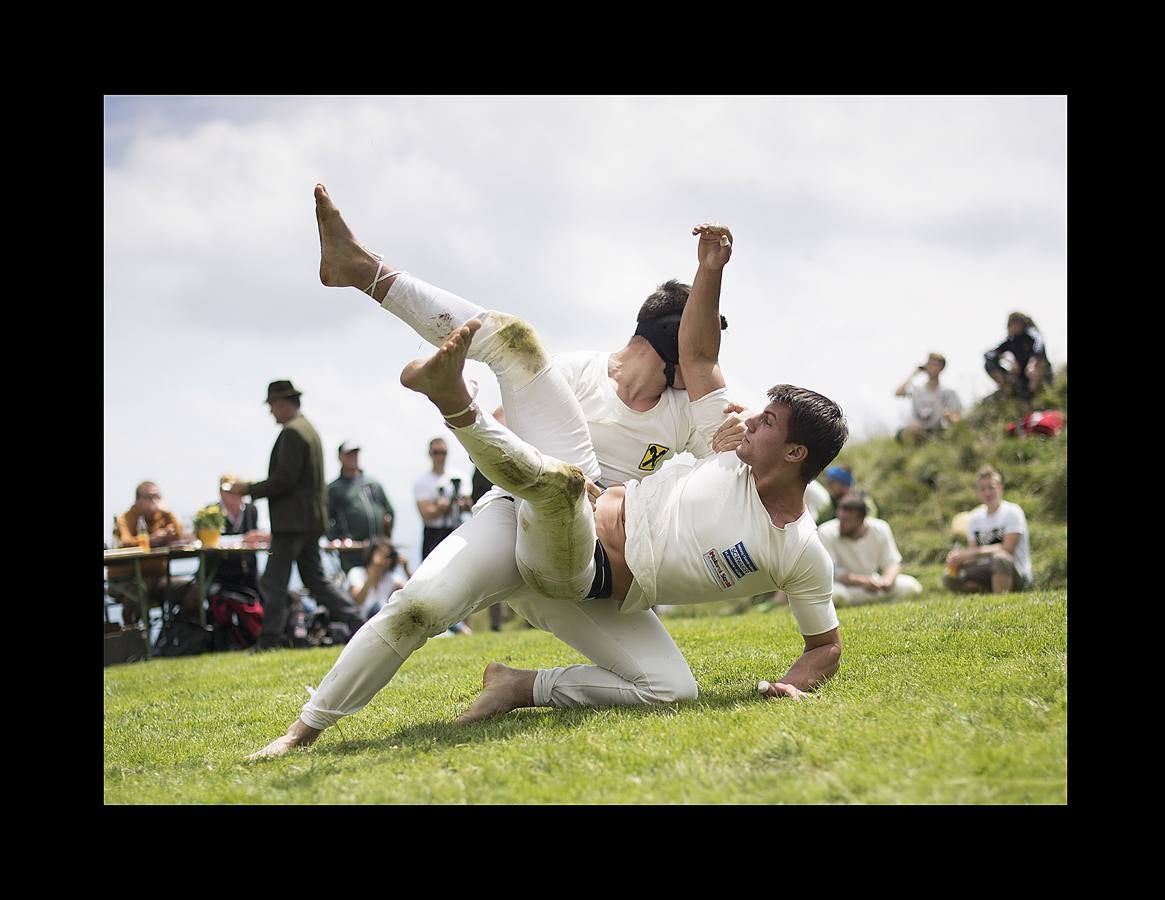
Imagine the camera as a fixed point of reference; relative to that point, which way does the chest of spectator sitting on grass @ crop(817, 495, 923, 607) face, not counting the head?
toward the camera

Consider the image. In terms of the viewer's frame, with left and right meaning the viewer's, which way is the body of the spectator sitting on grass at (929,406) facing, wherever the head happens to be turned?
facing the viewer and to the left of the viewer

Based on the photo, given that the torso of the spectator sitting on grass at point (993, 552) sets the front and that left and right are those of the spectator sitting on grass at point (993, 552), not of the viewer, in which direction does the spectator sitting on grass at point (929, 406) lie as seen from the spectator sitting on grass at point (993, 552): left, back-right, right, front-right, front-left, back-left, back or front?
back-right

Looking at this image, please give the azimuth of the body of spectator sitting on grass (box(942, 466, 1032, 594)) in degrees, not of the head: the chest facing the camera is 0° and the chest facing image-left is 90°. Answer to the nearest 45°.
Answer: approximately 45°

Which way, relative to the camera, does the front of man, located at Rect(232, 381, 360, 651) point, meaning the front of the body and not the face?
to the viewer's left

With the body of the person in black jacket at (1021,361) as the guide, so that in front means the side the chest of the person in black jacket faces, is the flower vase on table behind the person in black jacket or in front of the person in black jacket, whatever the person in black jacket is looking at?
in front

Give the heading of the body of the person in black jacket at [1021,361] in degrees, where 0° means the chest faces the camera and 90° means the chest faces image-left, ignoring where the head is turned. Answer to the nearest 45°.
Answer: approximately 45°

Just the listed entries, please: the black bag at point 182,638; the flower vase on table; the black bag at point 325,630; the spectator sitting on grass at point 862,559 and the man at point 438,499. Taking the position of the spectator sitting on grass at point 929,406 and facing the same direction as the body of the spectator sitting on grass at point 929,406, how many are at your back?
0

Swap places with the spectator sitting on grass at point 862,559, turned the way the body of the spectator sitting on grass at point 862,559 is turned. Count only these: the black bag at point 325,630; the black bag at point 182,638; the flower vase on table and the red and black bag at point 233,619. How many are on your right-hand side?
4

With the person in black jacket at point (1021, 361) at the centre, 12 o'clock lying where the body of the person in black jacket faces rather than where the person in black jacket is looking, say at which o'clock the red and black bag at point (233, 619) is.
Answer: The red and black bag is roughly at 12 o'clock from the person in black jacket.

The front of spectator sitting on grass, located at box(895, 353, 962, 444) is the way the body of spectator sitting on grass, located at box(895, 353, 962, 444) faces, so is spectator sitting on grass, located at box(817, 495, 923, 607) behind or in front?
in front

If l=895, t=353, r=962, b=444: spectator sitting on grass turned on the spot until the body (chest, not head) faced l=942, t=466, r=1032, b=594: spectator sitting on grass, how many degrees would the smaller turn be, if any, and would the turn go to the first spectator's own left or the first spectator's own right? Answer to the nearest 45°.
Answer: approximately 45° to the first spectator's own left

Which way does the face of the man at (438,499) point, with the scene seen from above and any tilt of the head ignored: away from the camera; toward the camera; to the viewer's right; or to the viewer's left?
toward the camera

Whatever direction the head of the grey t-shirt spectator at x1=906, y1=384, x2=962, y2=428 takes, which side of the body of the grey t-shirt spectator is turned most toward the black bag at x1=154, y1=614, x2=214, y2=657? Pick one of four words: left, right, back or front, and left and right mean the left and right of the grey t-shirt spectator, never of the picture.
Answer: front
